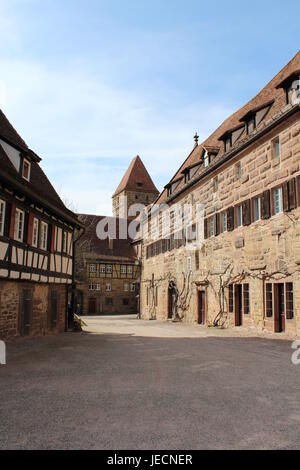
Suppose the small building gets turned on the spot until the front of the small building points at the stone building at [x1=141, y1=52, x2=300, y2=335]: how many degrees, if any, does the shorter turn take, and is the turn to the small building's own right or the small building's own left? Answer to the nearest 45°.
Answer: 0° — it already faces it

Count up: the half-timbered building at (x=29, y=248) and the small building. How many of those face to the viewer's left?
0

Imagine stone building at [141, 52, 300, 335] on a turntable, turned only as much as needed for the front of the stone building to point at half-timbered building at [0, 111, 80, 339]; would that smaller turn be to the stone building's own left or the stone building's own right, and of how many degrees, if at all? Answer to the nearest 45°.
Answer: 0° — it already faces it

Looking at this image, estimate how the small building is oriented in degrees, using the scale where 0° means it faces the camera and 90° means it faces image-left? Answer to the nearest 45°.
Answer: approximately 0°

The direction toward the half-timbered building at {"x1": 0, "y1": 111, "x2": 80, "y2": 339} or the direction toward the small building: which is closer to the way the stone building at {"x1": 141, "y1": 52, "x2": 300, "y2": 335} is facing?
the half-timbered building

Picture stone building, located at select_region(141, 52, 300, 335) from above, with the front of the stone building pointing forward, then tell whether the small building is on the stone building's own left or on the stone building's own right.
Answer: on the stone building's own right

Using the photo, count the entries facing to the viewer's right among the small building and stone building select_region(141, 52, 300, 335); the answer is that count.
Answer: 0

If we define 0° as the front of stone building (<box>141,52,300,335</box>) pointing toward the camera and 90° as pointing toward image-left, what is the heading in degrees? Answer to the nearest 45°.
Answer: approximately 45°

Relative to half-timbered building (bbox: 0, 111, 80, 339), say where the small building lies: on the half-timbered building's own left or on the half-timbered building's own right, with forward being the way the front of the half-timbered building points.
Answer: on the half-timbered building's own left

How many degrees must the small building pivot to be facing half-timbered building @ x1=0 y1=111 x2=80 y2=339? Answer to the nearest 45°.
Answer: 0° — it already faces it
